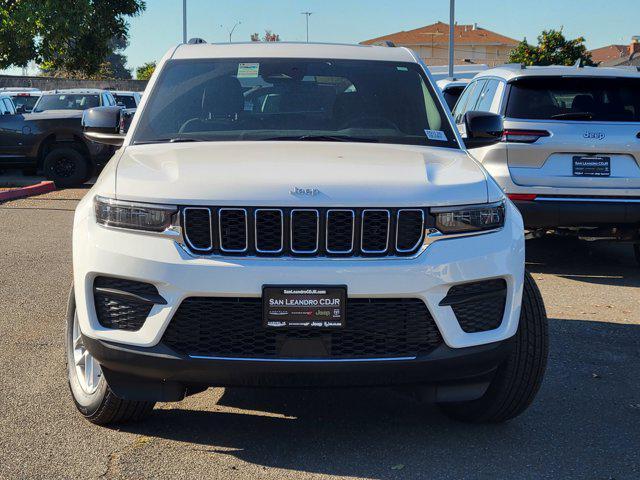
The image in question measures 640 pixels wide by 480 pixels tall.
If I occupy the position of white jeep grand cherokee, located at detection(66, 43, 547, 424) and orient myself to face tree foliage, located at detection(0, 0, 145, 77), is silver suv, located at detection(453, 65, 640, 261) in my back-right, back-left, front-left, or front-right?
front-right

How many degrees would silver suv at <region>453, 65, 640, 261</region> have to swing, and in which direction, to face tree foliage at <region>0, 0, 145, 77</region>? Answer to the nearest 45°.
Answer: approximately 45° to its left

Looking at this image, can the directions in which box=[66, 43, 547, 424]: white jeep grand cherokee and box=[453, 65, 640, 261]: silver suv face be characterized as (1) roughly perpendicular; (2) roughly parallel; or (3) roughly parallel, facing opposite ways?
roughly parallel, facing opposite ways

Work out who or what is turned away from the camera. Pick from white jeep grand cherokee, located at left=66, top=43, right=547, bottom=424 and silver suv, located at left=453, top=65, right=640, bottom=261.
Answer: the silver suv

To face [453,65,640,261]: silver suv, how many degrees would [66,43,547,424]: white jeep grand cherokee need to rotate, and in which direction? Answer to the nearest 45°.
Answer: approximately 135° to its left

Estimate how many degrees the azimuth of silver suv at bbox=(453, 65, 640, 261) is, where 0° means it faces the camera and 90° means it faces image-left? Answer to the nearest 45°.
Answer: approximately 180°

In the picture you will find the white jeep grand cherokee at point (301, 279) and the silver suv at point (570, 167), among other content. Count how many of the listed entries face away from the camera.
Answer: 1

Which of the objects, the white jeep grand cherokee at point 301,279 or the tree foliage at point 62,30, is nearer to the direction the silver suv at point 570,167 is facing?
the tree foliage

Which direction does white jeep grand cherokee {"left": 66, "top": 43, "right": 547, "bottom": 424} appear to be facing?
toward the camera

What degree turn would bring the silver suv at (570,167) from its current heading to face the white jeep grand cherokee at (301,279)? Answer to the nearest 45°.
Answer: approximately 180°

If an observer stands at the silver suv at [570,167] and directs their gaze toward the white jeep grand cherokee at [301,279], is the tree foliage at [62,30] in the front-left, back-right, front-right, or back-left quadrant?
back-right

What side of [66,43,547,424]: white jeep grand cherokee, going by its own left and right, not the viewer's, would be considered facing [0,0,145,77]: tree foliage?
back
